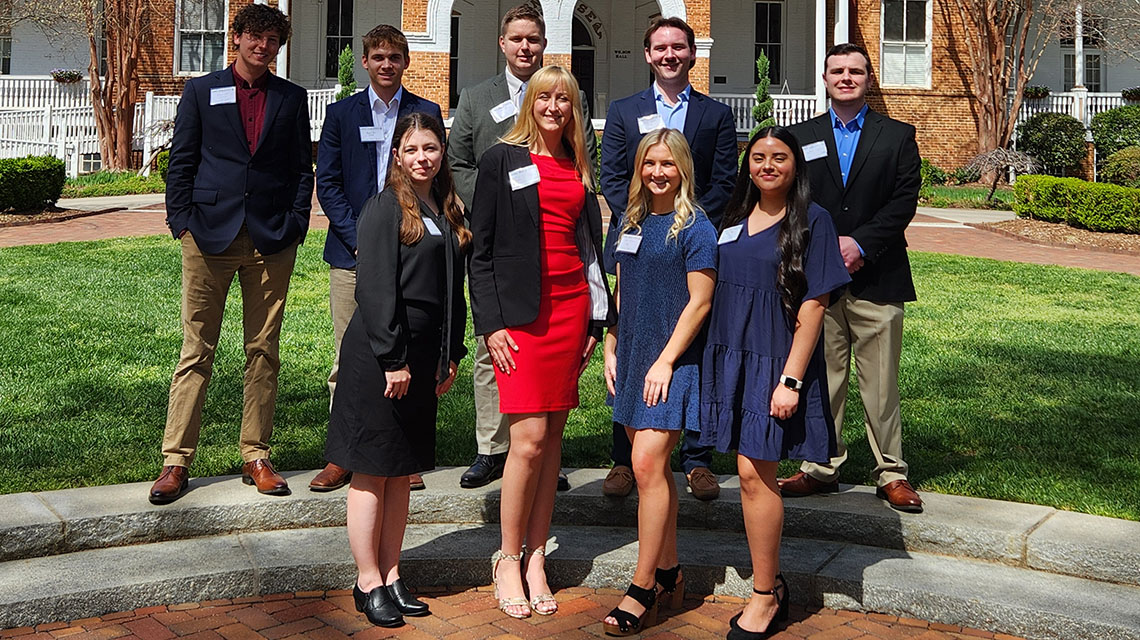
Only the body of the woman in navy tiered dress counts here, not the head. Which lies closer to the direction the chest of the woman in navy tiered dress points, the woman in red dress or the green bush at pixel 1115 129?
the woman in red dress

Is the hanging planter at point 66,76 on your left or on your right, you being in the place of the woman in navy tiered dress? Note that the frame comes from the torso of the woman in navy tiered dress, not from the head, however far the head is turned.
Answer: on your right

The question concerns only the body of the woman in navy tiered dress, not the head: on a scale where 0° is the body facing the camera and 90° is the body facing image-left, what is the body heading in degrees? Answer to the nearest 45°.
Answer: approximately 45°

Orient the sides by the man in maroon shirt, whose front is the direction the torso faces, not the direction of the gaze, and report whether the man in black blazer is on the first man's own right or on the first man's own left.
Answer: on the first man's own left
